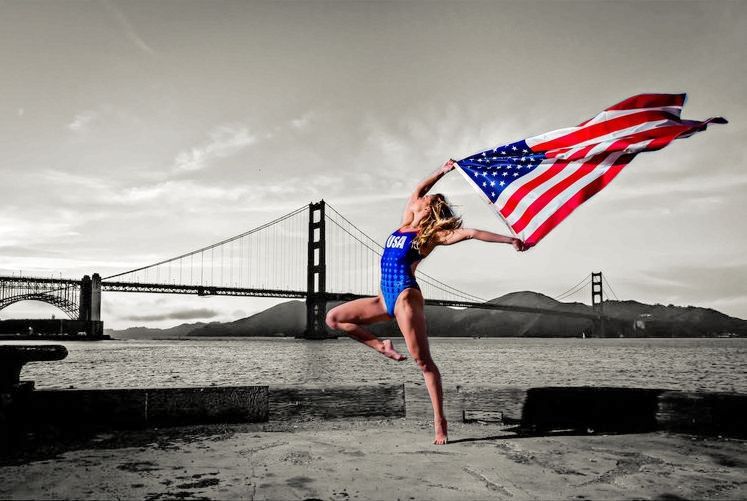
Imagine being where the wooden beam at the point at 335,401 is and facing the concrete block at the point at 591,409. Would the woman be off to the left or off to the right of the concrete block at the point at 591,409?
right

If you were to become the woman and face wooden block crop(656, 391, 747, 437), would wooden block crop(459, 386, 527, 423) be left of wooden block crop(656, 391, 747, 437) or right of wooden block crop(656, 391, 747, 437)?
left

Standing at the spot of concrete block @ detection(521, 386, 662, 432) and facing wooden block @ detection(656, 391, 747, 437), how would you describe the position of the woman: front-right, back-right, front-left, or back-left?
back-right

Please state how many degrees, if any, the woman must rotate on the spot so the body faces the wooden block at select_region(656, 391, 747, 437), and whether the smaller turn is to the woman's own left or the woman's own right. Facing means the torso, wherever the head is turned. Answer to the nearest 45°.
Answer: approximately 135° to the woman's own left

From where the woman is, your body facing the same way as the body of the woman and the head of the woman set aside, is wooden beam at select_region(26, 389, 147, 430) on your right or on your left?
on your right

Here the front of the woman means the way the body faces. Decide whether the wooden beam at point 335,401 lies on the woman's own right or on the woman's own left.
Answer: on the woman's own right

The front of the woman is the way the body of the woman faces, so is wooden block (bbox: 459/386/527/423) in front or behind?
behind
